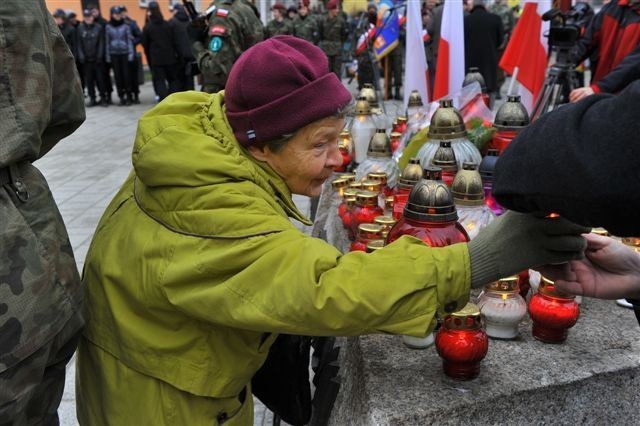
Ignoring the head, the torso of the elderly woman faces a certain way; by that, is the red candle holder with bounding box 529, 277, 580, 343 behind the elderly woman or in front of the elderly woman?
in front

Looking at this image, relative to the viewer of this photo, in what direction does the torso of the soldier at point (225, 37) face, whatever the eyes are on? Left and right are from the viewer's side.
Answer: facing away from the viewer and to the left of the viewer

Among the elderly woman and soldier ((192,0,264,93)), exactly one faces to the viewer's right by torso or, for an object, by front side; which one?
the elderly woman

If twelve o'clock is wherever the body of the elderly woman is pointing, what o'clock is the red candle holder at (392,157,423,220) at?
The red candle holder is roughly at 10 o'clock from the elderly woman.

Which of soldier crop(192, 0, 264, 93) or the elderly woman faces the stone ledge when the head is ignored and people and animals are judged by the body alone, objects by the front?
the elderly woman

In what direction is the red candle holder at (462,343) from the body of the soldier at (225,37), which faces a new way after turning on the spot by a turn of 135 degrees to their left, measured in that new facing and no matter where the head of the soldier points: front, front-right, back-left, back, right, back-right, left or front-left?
front

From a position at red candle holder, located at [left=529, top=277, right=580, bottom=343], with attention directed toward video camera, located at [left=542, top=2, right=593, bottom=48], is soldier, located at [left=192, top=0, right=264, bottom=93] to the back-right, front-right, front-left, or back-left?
front-left

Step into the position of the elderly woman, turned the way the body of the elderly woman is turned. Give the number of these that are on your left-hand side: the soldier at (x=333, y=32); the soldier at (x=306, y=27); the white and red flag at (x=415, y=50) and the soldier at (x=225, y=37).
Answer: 4

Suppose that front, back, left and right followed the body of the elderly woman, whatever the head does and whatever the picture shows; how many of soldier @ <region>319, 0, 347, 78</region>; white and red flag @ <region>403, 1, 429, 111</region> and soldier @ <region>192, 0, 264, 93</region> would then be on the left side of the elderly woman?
3

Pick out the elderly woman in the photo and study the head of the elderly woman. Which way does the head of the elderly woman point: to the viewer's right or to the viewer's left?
to the viewer's right

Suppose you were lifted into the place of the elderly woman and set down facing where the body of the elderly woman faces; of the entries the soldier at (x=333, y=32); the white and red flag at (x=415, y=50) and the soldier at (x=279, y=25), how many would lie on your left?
3

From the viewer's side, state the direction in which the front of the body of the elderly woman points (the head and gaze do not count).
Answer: to the viewer's right

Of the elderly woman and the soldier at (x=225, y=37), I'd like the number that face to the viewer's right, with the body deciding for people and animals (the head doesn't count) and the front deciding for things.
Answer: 1

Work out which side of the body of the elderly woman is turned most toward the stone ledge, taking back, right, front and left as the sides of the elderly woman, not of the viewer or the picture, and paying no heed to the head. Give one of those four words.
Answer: front
